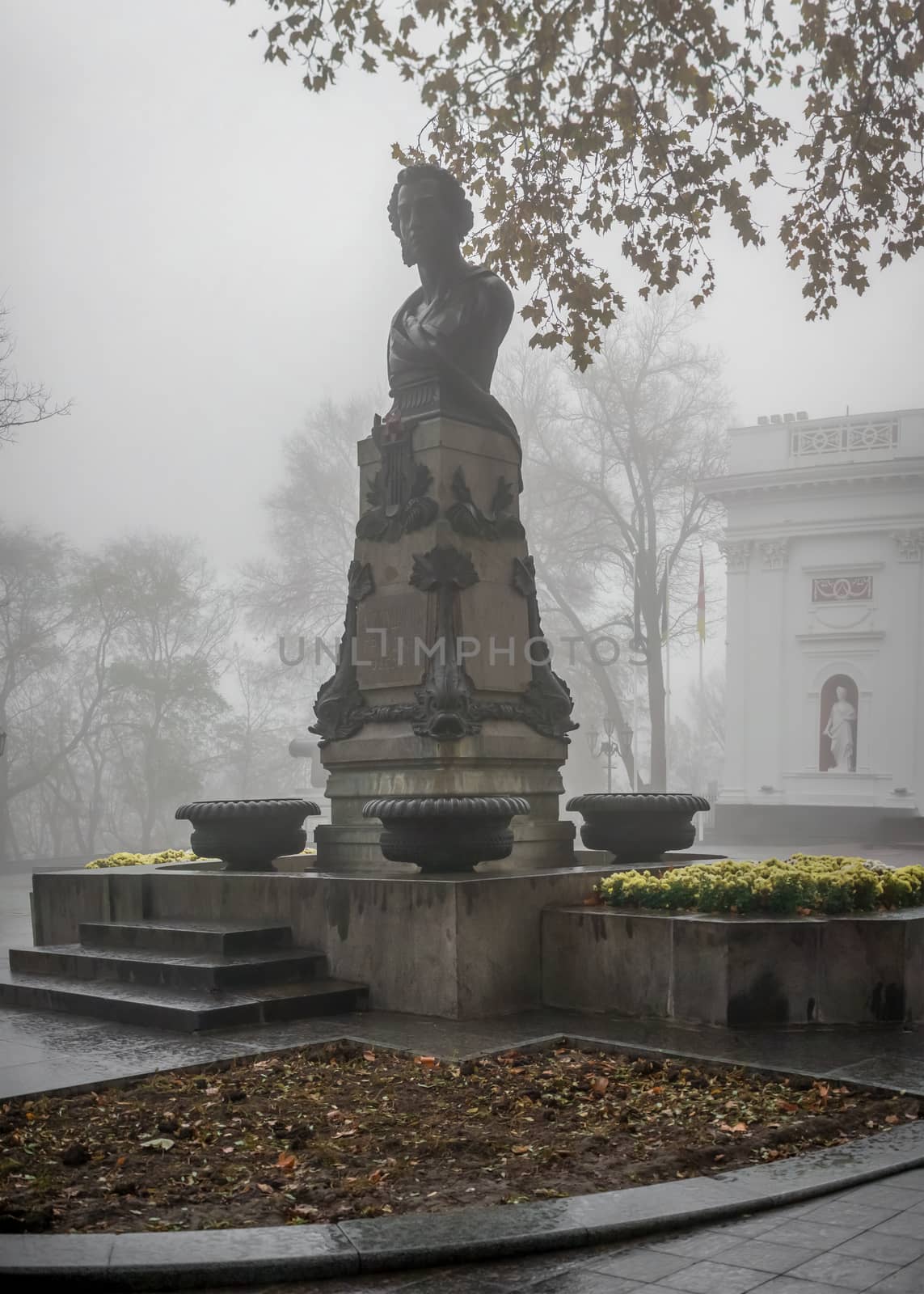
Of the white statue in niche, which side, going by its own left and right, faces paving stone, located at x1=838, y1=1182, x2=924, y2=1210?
front

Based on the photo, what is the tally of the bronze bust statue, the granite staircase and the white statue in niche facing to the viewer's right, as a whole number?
0

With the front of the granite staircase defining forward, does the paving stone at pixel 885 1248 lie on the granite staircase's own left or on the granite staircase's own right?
on the granite staircase's own left

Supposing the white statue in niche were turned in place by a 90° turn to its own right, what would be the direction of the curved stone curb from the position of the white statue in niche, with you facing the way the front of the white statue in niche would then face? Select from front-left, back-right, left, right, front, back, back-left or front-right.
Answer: left

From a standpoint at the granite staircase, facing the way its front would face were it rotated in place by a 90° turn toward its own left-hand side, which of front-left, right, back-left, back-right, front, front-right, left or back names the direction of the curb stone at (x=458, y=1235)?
front-right

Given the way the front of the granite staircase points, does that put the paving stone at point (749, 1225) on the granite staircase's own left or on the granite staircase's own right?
on the granite staircase's own left

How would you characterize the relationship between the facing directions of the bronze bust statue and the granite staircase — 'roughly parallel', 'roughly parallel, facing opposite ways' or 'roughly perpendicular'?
roughly parallel

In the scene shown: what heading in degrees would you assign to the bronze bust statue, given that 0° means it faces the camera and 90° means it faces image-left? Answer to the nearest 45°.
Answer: approximately 45°

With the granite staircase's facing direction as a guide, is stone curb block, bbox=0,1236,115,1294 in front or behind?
in front

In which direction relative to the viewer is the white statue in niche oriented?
toward the camera

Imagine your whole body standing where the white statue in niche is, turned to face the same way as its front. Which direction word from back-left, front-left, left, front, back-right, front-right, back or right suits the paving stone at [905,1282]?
front

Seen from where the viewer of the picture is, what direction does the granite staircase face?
facing the viewer and to the left of the viewer

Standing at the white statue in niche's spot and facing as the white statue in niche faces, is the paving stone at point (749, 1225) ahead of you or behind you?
ahead

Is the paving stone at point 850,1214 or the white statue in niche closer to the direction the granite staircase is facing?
the paving stone

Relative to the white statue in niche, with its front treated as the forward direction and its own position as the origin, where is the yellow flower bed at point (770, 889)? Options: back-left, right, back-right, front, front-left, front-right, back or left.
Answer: front
